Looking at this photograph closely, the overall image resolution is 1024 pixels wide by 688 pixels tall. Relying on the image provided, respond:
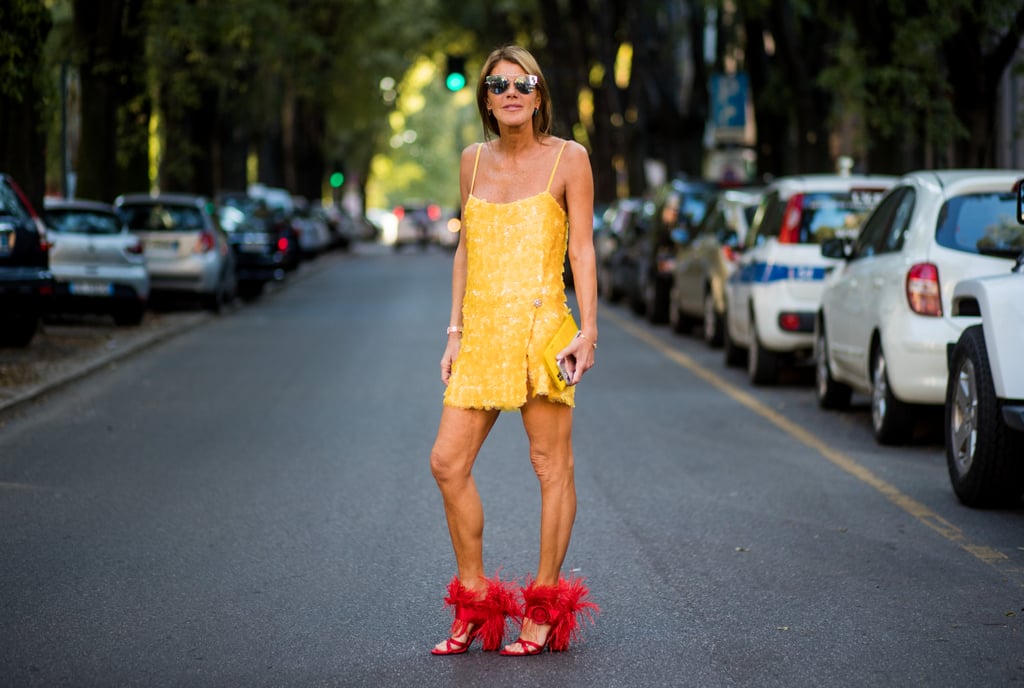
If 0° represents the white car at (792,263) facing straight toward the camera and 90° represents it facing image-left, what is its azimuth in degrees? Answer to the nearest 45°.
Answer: approximately 135°

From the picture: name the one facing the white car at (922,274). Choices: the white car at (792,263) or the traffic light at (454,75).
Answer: the traffic light

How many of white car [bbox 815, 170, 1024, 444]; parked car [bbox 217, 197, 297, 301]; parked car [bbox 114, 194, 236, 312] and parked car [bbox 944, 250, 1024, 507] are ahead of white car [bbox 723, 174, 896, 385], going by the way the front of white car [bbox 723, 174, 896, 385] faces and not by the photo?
2

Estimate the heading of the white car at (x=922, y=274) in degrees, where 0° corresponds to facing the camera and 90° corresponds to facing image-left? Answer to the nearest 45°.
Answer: approximately 135°

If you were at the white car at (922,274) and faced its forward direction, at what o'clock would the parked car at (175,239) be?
The parked car is roughly at 12 o'clock from the white car.

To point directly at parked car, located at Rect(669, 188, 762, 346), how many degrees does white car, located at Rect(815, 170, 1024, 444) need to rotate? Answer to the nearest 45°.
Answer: approximately 45° to its right

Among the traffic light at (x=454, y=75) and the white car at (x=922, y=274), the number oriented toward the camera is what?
1

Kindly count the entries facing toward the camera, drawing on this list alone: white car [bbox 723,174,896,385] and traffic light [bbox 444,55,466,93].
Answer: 1

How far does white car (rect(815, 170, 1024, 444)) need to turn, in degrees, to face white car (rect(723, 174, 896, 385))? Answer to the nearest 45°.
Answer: approximately 45° to its right

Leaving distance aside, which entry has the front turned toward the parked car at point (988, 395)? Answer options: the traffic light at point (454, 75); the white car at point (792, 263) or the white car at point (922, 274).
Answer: the traffic light

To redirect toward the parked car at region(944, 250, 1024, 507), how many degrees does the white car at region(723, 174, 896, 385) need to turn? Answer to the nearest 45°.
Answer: approximately 135° to its left
